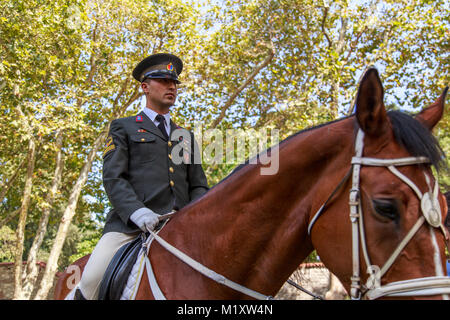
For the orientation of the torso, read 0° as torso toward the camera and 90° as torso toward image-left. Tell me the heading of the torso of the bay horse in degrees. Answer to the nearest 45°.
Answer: approximately 315°

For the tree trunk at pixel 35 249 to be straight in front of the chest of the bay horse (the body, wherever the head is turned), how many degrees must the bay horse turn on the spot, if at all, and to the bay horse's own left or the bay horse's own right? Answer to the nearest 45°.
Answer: approximately 180°

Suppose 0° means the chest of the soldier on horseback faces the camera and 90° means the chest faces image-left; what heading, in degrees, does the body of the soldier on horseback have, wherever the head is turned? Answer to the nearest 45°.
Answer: approximately 315°

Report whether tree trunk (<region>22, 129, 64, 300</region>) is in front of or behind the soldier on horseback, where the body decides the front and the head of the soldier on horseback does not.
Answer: behind
